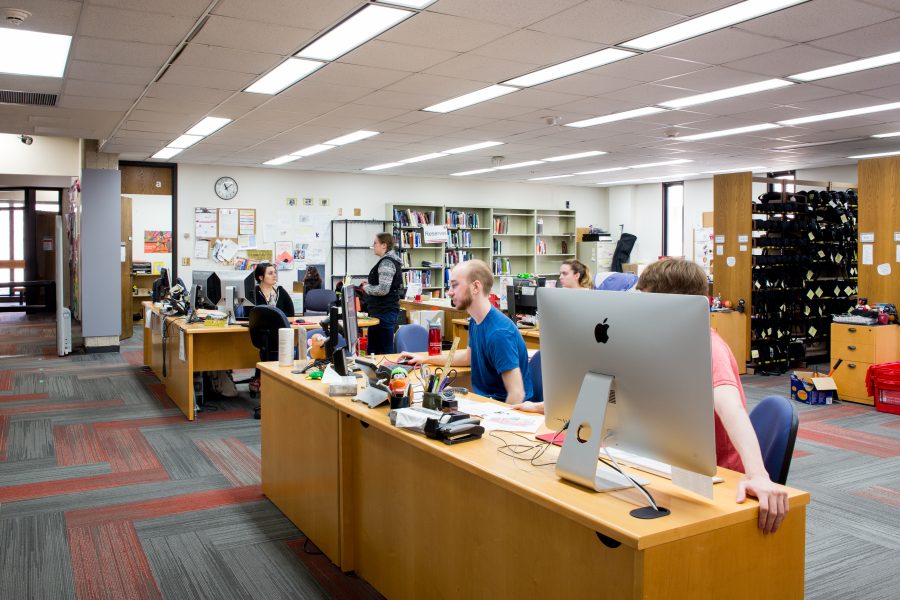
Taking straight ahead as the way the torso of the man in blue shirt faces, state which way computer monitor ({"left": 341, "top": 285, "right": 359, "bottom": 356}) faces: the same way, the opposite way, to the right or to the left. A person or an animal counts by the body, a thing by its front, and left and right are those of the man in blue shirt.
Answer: the opposite way

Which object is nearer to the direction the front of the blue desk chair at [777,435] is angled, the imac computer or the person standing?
the imac computer

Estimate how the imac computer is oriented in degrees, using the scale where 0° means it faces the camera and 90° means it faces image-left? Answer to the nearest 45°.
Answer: approximately 225°

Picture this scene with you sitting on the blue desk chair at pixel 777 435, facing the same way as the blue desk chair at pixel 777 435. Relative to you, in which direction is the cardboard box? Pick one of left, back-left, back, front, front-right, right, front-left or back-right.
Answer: back-right

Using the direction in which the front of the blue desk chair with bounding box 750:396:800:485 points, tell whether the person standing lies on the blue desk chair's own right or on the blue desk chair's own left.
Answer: on the blue desk chair's own right

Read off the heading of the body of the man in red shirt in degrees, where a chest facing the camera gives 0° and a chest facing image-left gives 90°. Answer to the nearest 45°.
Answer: approximately 45°

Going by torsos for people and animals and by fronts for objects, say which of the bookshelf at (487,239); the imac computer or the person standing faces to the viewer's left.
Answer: the person standing

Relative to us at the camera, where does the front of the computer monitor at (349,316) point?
facing to the right of the viewer

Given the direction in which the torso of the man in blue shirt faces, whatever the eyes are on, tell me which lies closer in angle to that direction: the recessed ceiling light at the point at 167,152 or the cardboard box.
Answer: the recessed ceiling light

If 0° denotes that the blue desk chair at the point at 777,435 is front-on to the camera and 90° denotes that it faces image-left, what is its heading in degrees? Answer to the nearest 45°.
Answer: approximately 45°
